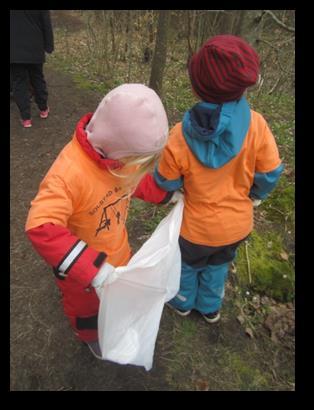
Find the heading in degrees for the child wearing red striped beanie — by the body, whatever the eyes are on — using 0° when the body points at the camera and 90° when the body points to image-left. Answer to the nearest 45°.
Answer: approximately 180°

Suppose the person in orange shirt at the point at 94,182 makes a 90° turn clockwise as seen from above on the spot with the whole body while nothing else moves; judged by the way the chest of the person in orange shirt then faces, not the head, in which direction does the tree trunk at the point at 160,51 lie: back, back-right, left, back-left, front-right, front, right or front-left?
back-right

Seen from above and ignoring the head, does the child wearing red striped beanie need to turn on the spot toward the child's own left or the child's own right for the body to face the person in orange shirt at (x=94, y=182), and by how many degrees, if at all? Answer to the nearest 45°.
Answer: approximately 135° to the child's own left

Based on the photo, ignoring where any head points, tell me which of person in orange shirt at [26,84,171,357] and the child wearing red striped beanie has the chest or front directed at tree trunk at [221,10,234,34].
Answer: the child wearing red striped beanie

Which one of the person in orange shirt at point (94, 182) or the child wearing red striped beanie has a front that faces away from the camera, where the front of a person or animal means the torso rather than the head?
the child wearing red striped beanie

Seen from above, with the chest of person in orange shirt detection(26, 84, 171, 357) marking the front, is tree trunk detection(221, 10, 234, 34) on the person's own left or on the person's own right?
on the person's own left

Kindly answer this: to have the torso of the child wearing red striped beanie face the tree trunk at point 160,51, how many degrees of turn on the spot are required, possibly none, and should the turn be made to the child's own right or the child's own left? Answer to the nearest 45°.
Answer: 0° — they already face it

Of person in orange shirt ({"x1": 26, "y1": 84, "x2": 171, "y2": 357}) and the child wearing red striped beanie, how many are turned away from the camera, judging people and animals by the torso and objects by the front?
1

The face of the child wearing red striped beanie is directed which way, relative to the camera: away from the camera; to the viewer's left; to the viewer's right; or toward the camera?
away from the camera

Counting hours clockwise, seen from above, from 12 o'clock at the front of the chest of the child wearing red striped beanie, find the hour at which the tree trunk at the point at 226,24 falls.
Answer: The tree trunk is roughly at 12 o'clock from the child wearing red striped beanie.
